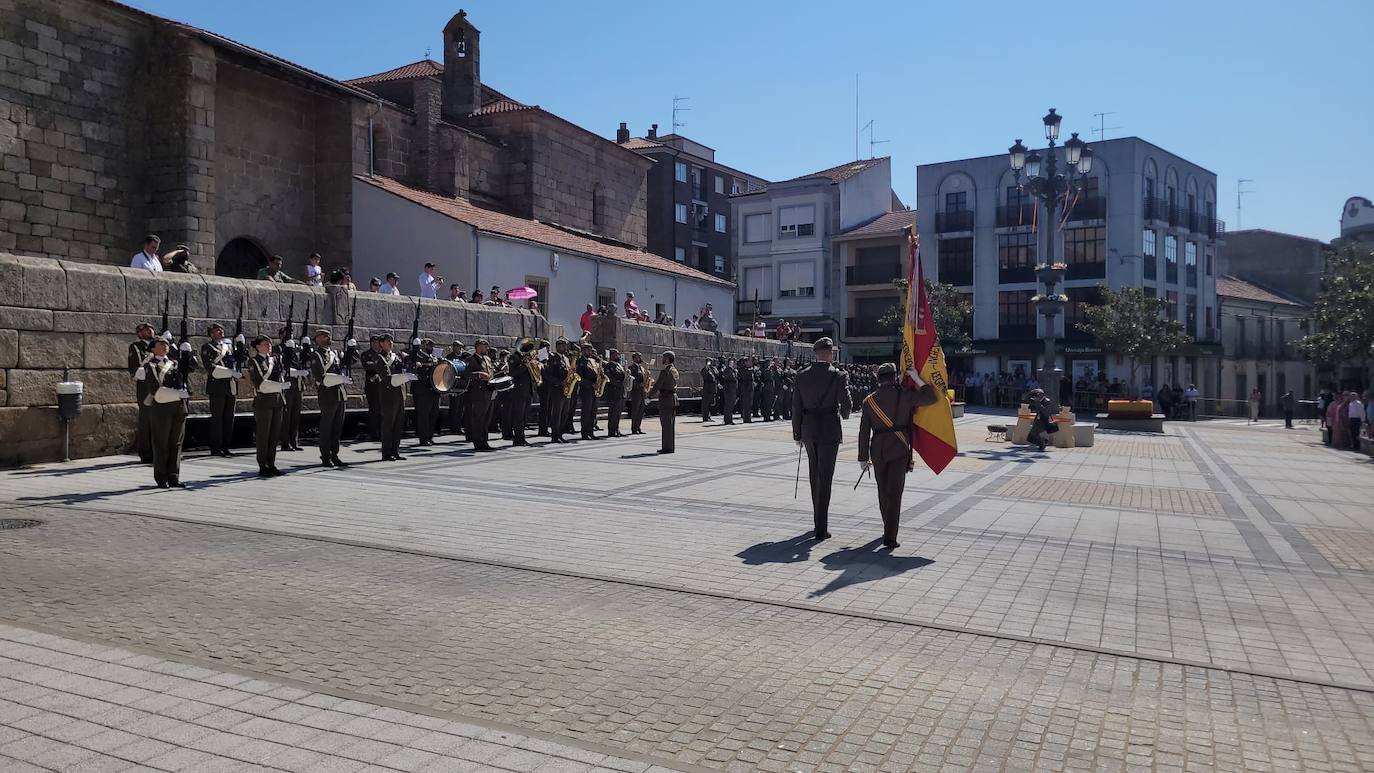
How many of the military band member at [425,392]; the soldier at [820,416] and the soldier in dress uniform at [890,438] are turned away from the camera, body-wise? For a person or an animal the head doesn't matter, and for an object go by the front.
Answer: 2

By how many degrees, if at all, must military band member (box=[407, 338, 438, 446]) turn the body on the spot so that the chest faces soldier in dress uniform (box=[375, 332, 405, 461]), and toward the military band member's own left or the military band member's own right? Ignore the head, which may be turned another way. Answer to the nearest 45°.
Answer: approximately 45° to the military band member's own right

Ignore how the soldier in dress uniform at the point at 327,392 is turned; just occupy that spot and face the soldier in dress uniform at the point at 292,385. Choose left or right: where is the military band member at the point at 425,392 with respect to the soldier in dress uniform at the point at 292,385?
right

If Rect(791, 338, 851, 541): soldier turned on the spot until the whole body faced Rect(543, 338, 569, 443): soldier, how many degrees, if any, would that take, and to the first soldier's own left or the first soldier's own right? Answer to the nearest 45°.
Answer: approximately 45° to the first soldier's own left

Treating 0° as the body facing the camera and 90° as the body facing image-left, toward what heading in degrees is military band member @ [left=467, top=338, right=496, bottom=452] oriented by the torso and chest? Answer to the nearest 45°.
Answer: approximately 315°

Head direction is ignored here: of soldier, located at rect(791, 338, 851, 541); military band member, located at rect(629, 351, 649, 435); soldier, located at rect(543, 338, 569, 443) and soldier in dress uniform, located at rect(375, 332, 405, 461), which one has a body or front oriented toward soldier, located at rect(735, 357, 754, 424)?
soldier, located at rect(791, 338, 851, 541)

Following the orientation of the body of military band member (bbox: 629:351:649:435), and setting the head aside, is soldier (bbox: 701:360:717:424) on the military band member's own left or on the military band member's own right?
on the military band member's own left

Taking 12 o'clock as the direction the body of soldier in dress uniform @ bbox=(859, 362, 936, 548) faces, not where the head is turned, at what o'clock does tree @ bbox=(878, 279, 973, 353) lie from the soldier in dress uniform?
The tree is roughly at 12 o'clock from the soldier in dress uniform.

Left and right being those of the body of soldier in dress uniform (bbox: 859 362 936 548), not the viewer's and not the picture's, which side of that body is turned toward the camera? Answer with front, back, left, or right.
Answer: back
